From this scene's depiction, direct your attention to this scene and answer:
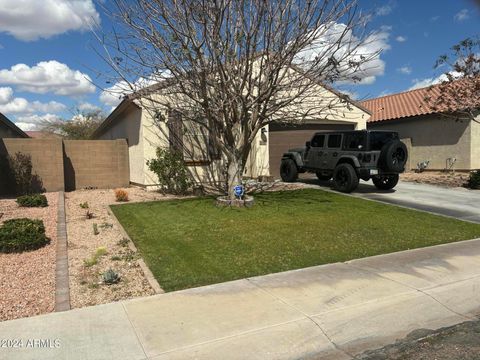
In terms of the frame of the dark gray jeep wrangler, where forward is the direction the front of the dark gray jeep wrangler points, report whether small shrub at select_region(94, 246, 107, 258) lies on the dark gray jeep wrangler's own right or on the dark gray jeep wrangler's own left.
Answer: on the dark gray jeep wrangler's own left

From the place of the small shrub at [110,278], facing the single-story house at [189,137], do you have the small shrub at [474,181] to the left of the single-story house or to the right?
right

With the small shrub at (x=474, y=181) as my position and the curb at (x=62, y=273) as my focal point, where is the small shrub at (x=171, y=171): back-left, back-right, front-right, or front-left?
front-right

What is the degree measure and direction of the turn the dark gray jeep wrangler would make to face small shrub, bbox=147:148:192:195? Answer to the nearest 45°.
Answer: approximately 45° to its left

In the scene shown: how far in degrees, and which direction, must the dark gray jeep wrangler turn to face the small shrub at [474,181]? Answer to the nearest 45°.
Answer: approximately 90° to its right

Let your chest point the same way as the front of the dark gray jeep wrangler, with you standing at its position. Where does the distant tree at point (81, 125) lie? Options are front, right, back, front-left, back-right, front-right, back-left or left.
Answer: front

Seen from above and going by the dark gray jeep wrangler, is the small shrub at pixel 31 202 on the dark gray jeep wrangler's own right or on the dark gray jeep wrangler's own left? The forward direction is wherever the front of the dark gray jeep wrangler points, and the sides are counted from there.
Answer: on the dark gray jeep wrangler's own left

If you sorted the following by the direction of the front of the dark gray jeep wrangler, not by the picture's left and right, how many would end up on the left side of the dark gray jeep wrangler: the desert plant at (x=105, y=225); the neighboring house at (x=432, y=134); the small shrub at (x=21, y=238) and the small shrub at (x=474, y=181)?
2

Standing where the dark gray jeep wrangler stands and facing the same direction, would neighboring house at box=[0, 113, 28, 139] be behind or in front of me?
in front

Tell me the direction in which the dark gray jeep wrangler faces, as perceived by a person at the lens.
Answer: facing away from the viewer and to the left of the viewer

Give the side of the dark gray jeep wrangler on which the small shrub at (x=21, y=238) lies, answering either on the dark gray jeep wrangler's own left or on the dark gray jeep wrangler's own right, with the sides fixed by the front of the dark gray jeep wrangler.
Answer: on the dark gray jeep wrangler's own left

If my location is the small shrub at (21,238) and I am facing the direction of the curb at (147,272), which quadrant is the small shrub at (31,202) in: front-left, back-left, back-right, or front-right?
back-left

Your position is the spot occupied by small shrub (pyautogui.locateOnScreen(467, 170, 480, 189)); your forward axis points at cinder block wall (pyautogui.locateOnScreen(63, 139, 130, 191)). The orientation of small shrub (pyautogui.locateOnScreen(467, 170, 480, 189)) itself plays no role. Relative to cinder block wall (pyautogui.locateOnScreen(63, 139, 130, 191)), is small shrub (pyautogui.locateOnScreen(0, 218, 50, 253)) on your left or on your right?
left

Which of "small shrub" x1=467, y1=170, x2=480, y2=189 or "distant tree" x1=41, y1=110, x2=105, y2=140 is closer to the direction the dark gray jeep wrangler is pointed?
the distant tree

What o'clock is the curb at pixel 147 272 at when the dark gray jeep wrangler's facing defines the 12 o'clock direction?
The curb is roughly at 8 o'clock from the dark gray jeep wrangler.

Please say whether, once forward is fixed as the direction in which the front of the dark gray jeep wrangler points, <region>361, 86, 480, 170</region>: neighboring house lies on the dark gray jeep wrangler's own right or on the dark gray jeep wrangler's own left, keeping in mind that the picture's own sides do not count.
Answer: on the dark gray jeep wrangler's own right
